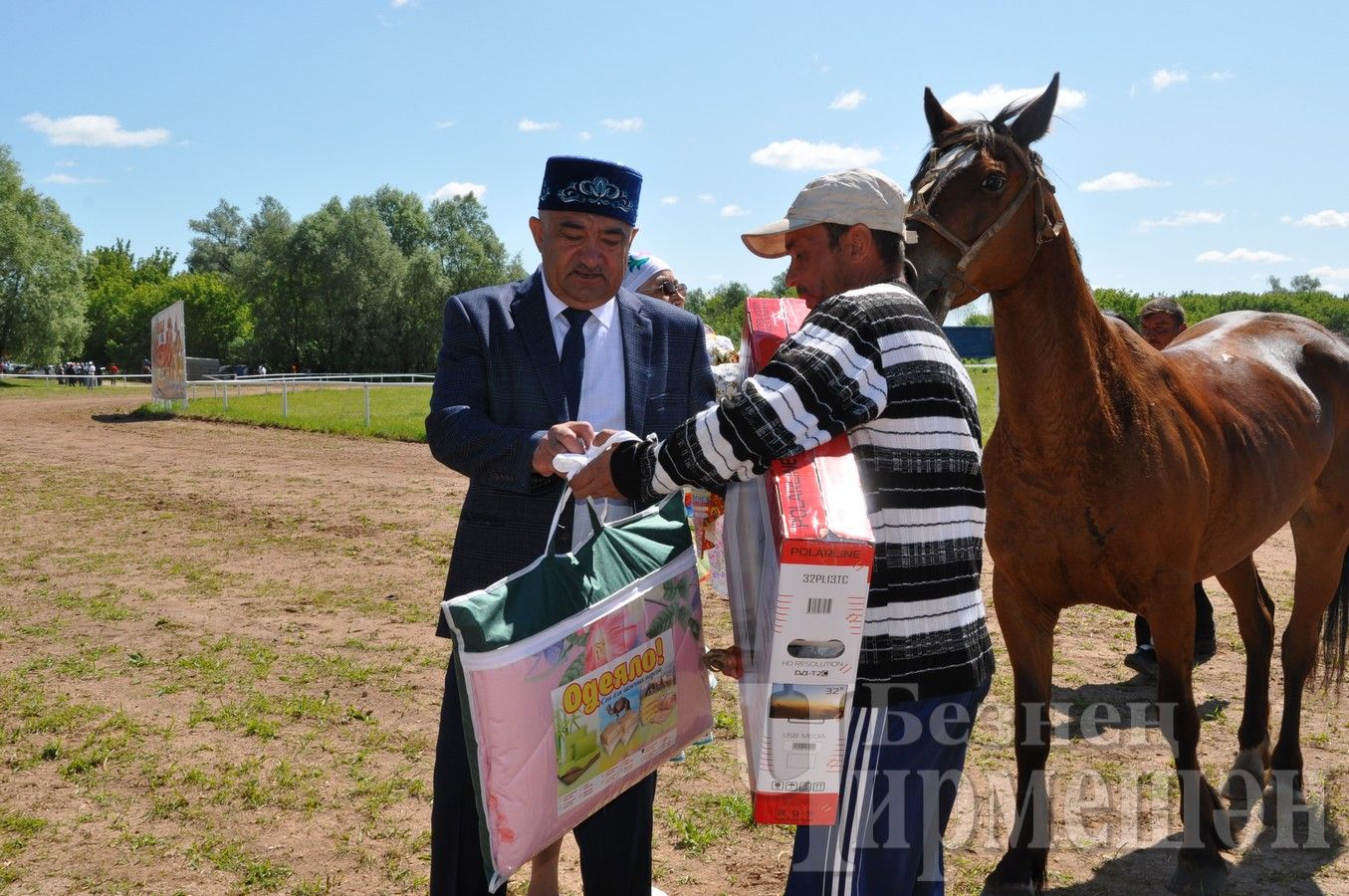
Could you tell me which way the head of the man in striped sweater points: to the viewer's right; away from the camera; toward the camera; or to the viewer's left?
to the viewer's left

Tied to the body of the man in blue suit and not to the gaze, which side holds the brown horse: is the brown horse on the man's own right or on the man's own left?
on the man's own left

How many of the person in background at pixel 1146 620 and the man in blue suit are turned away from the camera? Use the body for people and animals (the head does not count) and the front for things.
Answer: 0

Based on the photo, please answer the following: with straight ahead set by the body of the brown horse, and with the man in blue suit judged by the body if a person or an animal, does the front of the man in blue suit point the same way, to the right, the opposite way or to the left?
to the left

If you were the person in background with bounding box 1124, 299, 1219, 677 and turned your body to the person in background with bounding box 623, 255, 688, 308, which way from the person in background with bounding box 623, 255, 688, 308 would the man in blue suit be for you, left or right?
left

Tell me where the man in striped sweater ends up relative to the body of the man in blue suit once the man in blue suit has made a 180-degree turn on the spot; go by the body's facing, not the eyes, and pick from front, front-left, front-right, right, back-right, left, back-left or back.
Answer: back-right

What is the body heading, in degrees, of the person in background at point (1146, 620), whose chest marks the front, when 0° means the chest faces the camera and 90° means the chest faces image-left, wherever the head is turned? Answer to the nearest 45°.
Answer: approximately 45°

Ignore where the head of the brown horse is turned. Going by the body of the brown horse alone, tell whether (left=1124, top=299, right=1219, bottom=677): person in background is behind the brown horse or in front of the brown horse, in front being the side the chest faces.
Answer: behind

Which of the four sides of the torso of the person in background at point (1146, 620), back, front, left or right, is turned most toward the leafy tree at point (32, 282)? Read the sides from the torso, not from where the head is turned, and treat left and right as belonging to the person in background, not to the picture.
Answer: right

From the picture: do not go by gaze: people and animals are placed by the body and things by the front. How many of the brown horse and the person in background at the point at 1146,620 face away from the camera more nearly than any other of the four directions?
0

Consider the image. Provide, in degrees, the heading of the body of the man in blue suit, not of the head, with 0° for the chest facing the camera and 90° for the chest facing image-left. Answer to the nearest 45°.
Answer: approximately 0°
